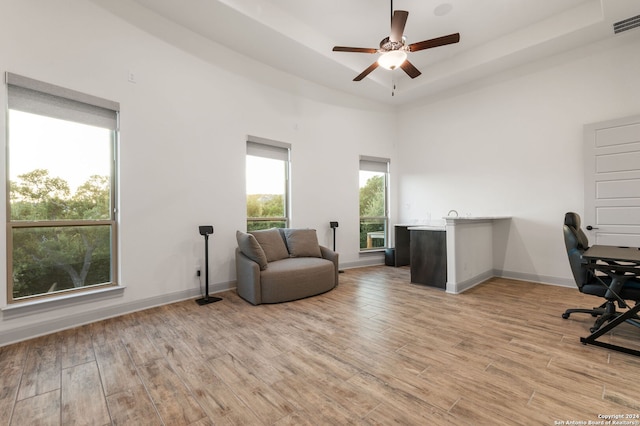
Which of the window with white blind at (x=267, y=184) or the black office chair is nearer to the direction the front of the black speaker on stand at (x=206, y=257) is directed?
the black office chair

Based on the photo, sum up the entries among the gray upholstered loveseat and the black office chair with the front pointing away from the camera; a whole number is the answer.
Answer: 0

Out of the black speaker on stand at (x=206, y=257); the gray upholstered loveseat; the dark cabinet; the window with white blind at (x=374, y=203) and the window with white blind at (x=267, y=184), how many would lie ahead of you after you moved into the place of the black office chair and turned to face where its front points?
0

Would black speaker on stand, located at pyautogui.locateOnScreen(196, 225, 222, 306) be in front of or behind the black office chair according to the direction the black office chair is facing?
behind

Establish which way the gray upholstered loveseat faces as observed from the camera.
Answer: facing the viewer and to the right of the viewer

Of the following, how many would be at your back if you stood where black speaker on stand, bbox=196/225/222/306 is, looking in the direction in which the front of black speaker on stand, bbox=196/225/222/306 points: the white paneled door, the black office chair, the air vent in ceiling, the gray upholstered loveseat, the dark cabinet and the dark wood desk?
0

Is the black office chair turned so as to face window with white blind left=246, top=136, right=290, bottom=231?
no

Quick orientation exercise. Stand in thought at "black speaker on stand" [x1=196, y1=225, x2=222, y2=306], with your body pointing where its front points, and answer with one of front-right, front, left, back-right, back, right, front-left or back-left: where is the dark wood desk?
front

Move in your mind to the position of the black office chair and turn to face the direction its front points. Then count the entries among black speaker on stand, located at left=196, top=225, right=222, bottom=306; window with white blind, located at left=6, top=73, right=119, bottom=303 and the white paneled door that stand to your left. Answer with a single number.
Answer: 1

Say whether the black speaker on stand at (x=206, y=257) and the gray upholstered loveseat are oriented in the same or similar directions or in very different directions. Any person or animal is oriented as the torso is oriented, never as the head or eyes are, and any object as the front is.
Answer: same or similar directions

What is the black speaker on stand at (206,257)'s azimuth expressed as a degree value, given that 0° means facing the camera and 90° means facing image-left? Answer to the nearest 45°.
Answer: approximately 315°

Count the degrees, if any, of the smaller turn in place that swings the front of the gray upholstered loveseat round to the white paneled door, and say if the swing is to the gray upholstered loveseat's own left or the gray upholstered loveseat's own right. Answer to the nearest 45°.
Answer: approximately 45° to the gray upholstered loveseat's own left

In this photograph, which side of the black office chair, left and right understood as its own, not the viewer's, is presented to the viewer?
right
